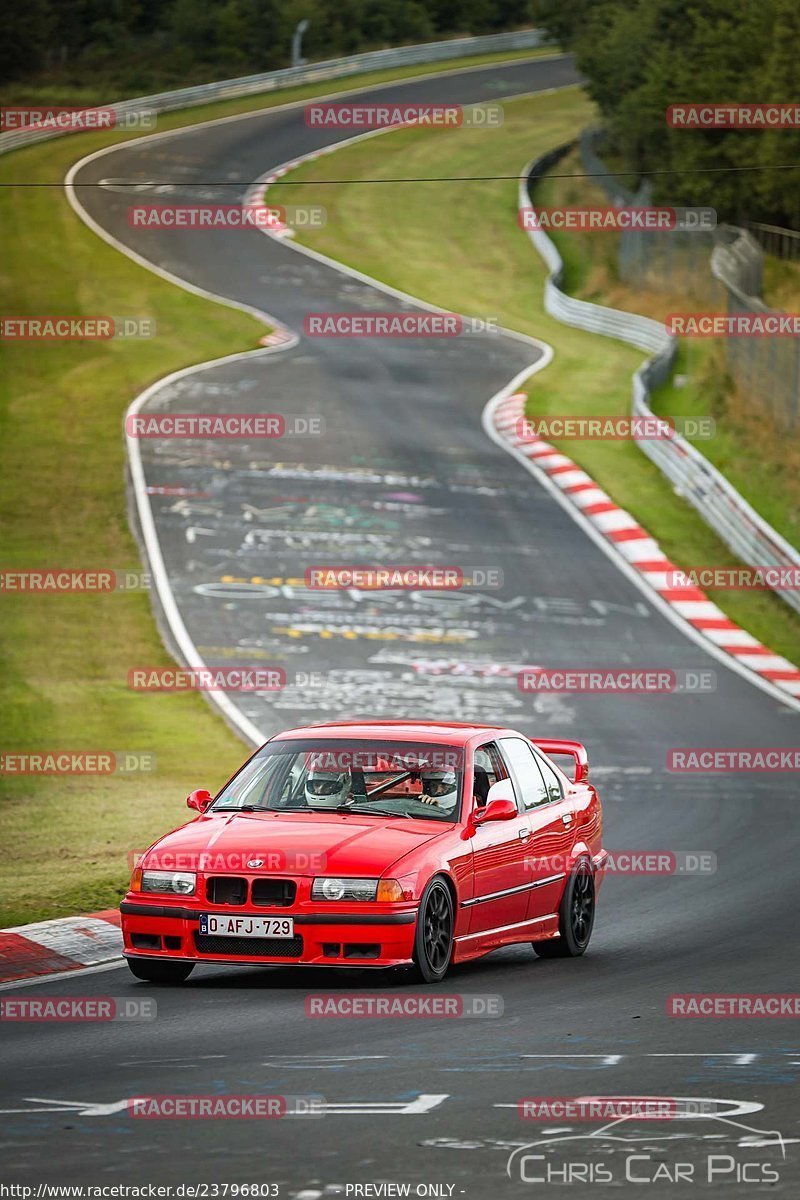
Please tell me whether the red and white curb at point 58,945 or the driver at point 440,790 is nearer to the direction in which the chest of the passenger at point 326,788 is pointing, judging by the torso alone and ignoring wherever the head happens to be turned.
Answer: the red and white curb

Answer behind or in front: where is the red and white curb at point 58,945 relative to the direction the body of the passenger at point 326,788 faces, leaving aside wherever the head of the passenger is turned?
in front

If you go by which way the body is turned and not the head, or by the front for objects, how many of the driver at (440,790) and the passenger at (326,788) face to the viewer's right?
0

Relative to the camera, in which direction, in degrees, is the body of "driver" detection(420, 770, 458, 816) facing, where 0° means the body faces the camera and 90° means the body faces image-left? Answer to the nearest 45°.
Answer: approximately 45°

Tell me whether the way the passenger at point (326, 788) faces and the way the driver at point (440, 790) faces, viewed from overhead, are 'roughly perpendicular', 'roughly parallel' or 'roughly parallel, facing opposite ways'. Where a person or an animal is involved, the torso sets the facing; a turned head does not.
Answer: roughly parallel

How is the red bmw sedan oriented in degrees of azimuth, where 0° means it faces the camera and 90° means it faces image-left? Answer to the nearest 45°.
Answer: approximately 45°

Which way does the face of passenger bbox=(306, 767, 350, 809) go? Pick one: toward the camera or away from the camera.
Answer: toward the camera

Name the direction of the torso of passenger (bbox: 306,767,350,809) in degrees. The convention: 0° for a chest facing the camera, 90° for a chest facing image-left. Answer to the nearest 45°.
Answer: approximately 45°

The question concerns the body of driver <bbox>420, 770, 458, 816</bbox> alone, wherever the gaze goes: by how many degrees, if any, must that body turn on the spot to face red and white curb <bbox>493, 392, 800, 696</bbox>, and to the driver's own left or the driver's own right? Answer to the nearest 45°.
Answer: approximately 135° to the driver's own right

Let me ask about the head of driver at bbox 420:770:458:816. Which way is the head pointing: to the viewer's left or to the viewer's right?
to the viewer's left

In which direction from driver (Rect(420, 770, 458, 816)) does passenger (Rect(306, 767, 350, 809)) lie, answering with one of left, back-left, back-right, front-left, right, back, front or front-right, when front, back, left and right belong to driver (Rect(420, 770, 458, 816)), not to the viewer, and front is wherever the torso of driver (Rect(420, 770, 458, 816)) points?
front-right

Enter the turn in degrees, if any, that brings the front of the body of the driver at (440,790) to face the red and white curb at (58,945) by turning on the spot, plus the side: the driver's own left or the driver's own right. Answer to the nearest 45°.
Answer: approximately 45° to the driver's own right
